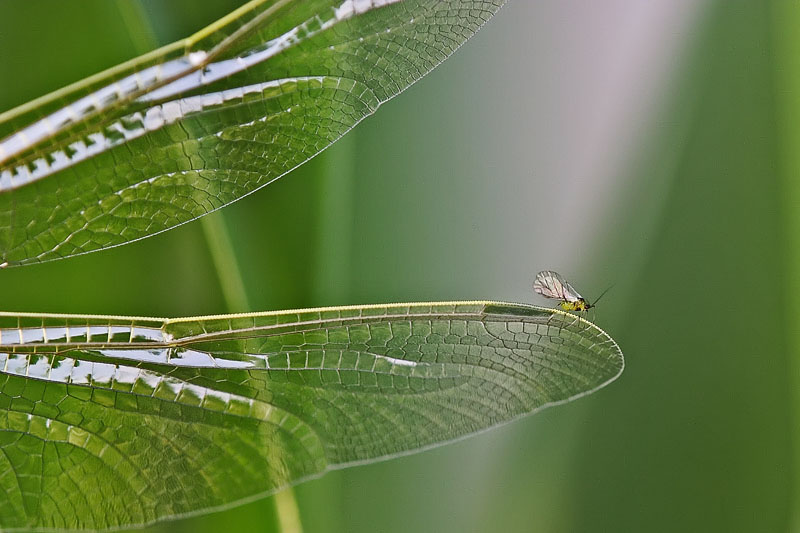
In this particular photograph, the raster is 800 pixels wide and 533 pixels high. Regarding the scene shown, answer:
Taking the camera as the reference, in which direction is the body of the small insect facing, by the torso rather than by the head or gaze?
to the viewer's right
